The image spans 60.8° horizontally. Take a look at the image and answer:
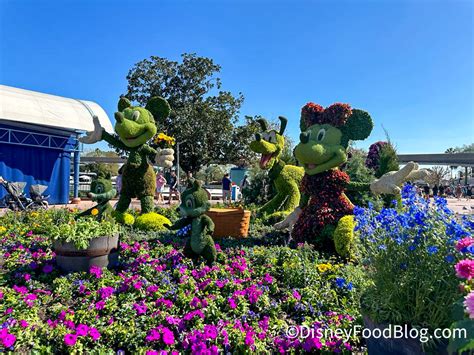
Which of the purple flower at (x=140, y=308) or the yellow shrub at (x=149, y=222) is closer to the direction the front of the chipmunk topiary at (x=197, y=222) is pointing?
the purple flower

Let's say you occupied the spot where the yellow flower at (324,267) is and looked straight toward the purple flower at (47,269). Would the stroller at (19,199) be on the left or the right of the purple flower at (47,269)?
right

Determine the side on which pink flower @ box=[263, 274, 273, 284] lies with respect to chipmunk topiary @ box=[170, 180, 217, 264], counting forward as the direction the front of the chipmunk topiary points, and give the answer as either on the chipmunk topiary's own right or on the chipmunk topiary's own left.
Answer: on the chipmunk topiary's own left

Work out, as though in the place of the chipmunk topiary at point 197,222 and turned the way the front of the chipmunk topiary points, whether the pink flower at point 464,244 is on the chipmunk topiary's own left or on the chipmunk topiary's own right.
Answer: on the chipmunk topiary's own left

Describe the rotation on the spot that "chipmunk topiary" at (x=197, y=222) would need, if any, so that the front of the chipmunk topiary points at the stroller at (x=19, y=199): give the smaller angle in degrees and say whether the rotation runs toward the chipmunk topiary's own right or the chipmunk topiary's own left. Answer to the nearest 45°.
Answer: approximately 90° to the chipmunk topiary's own right

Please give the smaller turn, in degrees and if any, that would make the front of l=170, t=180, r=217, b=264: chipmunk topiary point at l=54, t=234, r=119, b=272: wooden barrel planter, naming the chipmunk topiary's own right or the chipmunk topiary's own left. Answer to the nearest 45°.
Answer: approximately 45° to the chipmunk topiary's own right

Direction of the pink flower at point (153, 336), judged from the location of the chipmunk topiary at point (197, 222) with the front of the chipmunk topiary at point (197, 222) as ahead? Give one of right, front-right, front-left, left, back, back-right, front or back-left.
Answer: front-left

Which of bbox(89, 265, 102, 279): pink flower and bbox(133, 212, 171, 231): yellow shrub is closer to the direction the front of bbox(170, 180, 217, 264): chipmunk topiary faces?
the pink flower

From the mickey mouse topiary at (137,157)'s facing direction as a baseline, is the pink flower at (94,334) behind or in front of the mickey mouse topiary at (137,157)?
in front

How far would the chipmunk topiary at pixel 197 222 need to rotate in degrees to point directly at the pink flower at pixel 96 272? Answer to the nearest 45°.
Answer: approximately 45° to its right

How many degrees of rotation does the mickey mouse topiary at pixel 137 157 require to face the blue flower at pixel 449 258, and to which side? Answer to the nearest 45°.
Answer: approximately 45° to its left

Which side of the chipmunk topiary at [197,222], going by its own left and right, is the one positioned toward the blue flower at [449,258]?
left

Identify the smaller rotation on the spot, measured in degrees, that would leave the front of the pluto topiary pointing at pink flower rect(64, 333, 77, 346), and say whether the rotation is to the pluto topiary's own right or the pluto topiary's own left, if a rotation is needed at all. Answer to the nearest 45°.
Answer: approximately 45° to the pluto topiary's own left

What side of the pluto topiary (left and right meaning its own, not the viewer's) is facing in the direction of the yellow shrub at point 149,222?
front

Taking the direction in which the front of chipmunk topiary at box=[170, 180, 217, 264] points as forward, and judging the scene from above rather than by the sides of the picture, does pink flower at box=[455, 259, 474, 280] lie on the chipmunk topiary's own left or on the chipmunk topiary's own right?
on the chipmunk topiary's own left

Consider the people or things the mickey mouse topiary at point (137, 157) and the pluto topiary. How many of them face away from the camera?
0

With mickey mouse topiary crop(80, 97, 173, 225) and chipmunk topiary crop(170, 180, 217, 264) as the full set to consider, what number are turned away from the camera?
0

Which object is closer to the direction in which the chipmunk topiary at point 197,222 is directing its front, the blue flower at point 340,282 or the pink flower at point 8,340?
the pink flower

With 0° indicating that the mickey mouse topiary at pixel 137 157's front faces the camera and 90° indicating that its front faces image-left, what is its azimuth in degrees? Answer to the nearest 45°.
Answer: approximately 45°
